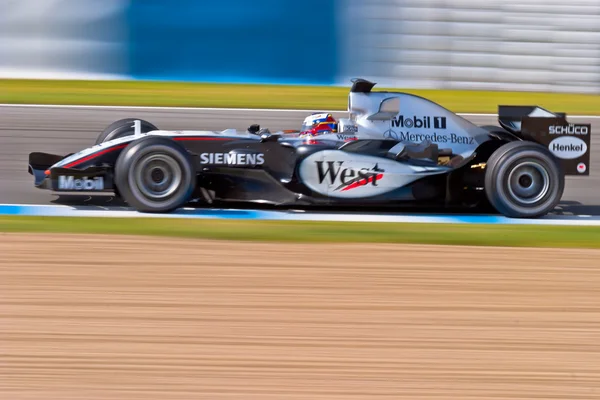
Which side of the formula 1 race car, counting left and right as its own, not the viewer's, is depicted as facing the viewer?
left

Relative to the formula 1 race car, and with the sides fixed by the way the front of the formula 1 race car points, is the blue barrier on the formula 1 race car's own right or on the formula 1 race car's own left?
on the formula 1 race car's own right
